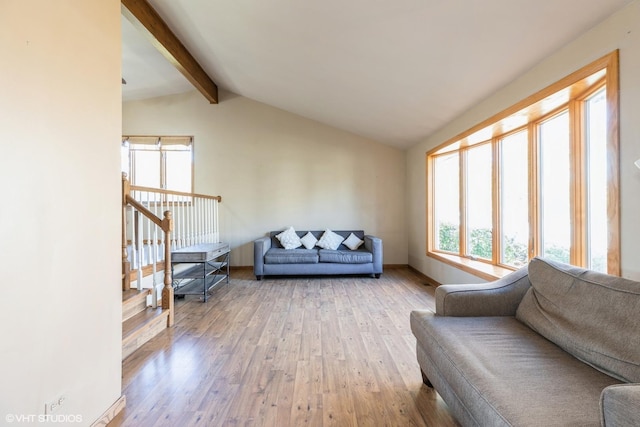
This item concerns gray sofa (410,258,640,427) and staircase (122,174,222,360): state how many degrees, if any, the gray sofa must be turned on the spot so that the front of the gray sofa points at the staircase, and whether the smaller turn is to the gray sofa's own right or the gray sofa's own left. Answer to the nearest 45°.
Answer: approximately 45° to the gray sofa's own right

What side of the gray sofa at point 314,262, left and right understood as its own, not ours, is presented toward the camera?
front

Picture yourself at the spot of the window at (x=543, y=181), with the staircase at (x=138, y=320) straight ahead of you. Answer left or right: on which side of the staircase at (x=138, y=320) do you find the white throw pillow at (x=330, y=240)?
right

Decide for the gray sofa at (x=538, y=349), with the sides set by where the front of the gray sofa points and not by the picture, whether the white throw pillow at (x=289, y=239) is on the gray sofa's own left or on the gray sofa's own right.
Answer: on the gray sofa's own right

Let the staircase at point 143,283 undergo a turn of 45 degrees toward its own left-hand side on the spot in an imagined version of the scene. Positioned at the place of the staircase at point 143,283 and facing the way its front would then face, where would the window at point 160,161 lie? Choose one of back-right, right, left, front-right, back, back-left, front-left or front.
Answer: left

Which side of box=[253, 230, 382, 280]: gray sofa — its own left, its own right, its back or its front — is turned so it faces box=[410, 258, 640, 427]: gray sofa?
front

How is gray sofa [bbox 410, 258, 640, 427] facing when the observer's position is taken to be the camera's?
facing the viewer and to the left of the viewer

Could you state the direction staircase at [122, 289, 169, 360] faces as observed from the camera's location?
facing the viewer and to the right of the viewer

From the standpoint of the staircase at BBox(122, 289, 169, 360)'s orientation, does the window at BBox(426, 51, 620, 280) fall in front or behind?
in front

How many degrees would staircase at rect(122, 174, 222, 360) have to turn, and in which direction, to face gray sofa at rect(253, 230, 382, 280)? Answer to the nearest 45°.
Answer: approximately 45° to its left

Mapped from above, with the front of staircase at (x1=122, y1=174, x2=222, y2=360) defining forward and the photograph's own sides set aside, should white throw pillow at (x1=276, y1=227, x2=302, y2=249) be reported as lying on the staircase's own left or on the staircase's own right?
on the staircase's own left

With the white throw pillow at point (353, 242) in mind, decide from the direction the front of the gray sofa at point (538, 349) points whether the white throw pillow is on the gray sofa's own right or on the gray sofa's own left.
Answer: on the gray sofa's own right

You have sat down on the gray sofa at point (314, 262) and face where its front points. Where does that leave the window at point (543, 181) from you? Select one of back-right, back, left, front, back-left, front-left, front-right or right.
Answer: front-left

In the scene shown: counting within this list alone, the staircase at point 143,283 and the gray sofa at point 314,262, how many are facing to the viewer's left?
0

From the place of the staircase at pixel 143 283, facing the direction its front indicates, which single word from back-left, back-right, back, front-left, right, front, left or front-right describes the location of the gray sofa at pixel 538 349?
front

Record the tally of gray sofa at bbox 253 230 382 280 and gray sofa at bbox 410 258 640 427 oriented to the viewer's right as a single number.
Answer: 0

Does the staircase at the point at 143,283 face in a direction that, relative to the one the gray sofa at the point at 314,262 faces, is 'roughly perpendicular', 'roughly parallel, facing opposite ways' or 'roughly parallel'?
roughly perpendicular

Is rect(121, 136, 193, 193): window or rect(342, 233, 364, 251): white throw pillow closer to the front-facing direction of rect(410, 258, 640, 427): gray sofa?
the window

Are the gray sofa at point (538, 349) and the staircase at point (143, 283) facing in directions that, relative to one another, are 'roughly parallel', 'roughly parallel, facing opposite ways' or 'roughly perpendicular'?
roughly parallel, facing opposite ways

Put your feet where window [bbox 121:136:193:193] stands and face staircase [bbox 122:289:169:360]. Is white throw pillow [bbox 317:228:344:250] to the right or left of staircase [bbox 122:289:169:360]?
left

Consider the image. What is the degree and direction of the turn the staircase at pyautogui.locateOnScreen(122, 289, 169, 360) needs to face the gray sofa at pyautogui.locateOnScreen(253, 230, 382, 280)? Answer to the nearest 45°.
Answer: approximately 45° to its left
